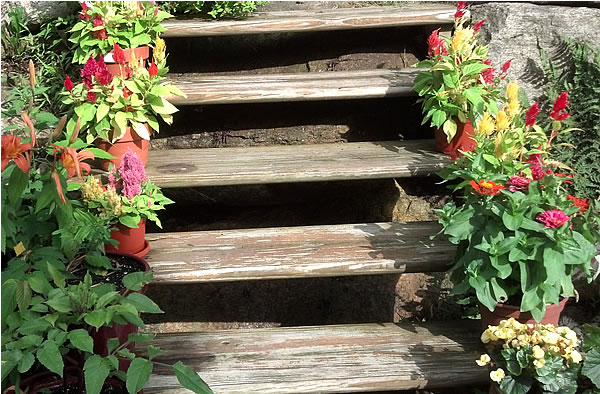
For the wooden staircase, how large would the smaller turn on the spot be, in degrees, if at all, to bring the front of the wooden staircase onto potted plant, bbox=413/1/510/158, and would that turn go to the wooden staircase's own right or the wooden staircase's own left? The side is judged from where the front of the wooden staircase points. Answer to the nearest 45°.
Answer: approximately 135° to the wooden staircase's own left

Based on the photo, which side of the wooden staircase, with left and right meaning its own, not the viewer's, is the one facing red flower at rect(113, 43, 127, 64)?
right

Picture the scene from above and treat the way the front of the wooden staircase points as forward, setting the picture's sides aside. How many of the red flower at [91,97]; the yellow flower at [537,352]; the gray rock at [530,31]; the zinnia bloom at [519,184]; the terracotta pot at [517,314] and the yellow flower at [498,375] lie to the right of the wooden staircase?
1

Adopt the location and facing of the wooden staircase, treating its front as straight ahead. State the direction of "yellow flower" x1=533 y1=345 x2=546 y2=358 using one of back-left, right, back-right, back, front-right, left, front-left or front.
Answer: front-left

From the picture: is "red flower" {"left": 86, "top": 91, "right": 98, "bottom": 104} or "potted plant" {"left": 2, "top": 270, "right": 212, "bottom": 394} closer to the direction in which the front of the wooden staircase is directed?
the potted plant

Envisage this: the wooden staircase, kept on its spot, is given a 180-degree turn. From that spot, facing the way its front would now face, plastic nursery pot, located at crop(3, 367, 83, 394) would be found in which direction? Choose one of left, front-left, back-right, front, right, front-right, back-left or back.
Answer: back-left

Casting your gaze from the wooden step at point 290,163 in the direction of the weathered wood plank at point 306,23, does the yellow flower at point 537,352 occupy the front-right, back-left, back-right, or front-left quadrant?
back-right

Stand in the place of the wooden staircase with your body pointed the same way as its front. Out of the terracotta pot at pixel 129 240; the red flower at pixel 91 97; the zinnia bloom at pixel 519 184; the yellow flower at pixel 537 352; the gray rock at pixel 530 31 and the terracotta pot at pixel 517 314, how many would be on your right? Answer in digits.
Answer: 2

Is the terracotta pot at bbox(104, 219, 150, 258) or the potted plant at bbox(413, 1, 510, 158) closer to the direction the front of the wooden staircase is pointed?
the terracotta pot

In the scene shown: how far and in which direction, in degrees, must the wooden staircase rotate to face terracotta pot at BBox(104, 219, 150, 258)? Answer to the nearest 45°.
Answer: approximately 90° to its right

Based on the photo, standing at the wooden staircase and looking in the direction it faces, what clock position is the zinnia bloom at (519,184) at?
The zinnia bloom is roughly at 10 o'clock from the wooden staircase.

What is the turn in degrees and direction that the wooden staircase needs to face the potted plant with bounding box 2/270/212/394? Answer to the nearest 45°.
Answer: approximately 45° to its right

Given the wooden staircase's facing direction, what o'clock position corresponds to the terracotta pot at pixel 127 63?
The terracotta pot is roughly at 4 o'clock from the wooden staircase.

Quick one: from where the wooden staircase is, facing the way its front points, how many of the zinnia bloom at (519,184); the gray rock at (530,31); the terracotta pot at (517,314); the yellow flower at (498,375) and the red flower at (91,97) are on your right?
1

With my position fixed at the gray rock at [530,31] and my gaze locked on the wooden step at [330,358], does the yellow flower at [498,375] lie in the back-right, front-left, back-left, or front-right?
front-left

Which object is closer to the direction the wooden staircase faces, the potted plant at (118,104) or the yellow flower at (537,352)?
the yellow flower

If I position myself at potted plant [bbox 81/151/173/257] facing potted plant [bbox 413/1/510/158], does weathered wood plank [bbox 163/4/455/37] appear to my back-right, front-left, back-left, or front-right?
front-left

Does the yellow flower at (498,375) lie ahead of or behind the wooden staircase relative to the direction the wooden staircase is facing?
ahead

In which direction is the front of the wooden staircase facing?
toward the camera

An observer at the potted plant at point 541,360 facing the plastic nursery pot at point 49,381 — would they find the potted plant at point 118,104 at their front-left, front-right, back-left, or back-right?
front-right
